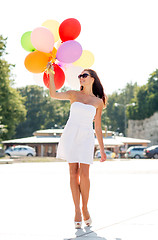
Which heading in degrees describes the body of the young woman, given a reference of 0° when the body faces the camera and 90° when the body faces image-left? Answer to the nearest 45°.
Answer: approximately 0°

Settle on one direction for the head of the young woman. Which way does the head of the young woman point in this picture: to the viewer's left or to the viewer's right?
to the viewer's left
